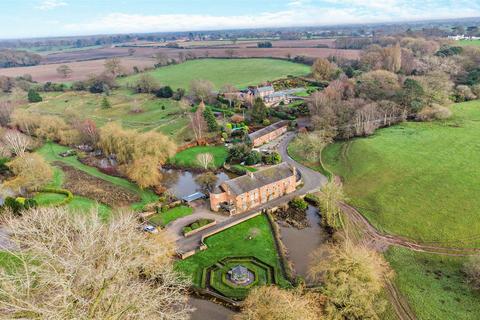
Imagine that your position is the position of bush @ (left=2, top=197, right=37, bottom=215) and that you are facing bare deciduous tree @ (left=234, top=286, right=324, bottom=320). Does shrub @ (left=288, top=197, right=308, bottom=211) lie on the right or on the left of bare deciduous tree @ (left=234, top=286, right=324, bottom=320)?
left

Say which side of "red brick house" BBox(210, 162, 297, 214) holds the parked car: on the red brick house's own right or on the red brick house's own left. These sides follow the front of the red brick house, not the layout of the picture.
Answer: on the red brick house's own right

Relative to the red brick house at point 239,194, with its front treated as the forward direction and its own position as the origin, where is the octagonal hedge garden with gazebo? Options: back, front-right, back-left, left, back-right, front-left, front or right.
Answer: front-right

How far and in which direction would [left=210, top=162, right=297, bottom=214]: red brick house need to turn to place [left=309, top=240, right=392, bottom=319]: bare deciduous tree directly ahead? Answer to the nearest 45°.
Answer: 0° — it already faces it

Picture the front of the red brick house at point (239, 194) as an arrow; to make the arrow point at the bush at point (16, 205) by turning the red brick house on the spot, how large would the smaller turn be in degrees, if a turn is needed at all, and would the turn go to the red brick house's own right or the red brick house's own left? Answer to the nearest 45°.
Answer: approximately 135° to the red brick house's own right

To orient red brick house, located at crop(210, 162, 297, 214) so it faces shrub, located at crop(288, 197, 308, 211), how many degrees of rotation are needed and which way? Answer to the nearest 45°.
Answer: approximately 45° to its left

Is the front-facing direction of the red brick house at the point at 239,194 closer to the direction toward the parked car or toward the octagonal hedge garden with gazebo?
the octagonal hedge garden with gazebo

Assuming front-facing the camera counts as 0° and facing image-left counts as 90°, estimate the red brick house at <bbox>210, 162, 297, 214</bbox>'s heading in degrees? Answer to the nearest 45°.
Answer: approximately 315°
